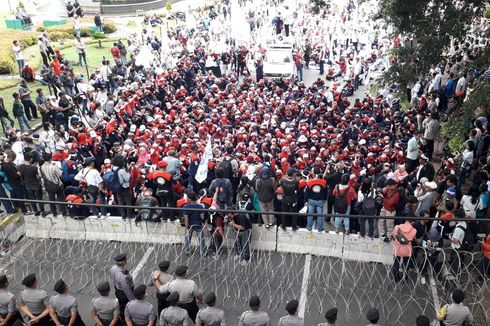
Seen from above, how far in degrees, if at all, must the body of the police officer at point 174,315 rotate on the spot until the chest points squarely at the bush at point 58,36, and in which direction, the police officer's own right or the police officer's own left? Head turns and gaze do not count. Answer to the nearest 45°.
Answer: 0° — they already face it

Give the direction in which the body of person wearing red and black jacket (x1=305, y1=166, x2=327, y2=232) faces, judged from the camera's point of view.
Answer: away from the camera

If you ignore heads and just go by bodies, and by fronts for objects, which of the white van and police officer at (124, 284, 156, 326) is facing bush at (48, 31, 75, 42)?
the police officer

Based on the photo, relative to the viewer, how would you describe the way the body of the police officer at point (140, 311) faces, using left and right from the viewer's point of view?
facing away from the viewer

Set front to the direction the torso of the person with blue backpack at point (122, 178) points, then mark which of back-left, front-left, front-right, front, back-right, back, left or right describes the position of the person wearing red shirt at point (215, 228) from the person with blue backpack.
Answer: right

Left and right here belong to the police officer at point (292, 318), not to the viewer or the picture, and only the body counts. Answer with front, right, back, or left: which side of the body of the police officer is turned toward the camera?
back

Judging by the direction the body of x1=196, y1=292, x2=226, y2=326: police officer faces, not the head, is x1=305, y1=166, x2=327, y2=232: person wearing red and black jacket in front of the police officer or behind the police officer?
in front

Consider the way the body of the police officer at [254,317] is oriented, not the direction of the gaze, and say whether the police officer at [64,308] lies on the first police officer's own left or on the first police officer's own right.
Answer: on the first police officer's own left

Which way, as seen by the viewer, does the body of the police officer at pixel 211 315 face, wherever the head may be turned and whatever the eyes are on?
away from the camera

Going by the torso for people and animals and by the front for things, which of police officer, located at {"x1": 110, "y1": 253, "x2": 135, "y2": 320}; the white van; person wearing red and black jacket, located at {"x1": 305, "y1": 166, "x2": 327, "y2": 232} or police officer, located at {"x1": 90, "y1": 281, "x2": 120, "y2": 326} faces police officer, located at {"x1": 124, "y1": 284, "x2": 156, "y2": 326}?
the white van

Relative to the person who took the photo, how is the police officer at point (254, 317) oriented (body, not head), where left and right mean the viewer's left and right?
facing away from the viewer
